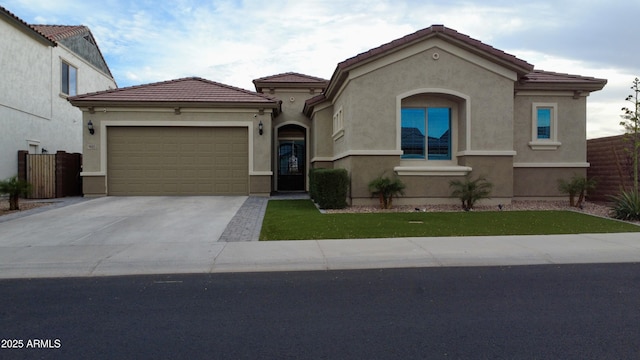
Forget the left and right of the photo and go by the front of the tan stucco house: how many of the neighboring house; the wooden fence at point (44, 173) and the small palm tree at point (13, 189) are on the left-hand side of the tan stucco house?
0

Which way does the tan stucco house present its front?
toward the camera

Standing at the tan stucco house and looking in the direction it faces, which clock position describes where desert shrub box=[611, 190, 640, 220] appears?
The desert shrub is roughly at 10 o'clock from the tan stucco house.

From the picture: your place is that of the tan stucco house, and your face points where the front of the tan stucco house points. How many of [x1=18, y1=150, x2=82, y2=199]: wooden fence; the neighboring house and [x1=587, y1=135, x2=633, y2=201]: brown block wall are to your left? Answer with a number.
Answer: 1

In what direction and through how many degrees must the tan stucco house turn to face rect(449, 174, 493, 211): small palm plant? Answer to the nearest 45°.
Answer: approximately 45° to its left

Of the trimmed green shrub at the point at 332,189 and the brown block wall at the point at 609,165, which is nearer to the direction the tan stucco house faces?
the trimmed green shrub

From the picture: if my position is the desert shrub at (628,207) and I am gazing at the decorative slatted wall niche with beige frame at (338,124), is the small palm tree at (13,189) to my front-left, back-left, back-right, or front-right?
front-left

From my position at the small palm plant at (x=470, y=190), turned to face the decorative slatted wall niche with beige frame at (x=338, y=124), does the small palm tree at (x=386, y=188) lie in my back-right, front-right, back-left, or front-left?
front-left

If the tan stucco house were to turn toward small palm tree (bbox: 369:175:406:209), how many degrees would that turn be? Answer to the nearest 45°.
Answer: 0° — it already faces it

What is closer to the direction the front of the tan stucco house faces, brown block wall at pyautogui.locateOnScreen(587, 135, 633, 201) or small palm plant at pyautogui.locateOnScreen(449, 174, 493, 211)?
the small palm plant

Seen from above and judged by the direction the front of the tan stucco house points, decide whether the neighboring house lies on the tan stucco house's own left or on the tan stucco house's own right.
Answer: on the tan stucco house's own right

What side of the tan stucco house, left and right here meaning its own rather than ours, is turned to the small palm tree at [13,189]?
right

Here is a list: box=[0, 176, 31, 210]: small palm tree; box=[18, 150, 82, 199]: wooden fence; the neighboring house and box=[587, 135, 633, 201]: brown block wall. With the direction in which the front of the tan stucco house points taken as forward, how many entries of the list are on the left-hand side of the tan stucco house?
1

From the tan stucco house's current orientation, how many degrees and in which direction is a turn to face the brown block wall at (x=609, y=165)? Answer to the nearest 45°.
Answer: approximately 90° to its left

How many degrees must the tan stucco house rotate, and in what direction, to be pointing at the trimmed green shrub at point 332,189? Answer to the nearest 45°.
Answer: approximately 45° to its right

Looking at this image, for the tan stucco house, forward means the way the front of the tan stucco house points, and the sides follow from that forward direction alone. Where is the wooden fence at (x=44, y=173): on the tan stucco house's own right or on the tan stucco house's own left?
on the tan stucco house's own right
